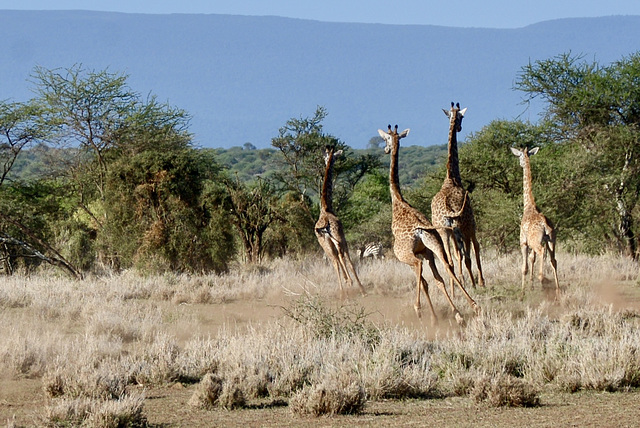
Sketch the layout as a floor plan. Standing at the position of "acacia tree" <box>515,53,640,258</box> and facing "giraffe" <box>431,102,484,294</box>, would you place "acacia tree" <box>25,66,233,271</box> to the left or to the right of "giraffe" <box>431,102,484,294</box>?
right
